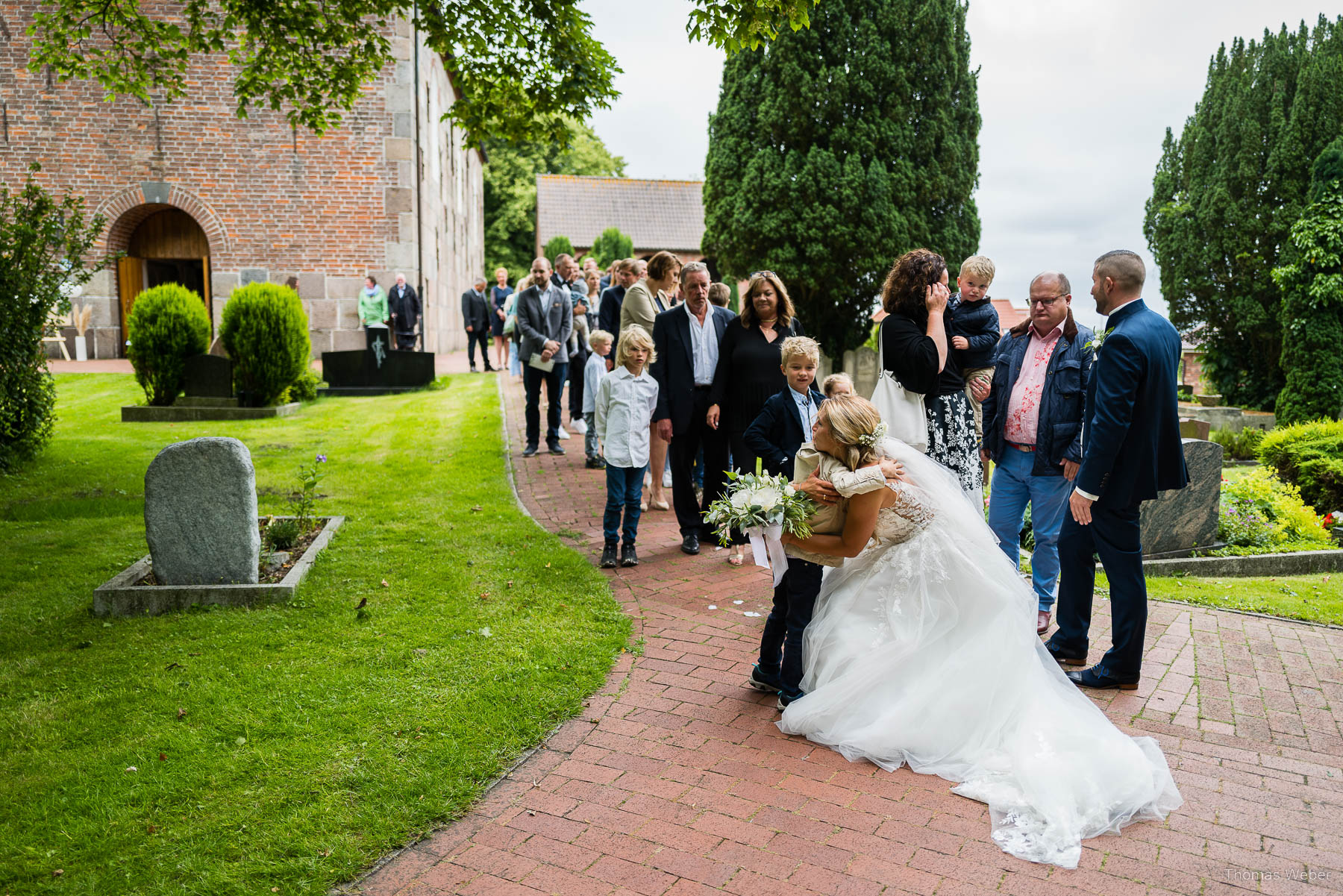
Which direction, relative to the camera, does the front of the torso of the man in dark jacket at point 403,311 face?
toward the camera

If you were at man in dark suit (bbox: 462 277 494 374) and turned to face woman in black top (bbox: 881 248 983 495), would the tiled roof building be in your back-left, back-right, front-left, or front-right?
back-left

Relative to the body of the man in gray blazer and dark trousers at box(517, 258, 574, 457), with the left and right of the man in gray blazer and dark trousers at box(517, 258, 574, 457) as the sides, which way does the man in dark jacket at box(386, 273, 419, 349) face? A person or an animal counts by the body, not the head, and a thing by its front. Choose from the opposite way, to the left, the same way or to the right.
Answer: the same way

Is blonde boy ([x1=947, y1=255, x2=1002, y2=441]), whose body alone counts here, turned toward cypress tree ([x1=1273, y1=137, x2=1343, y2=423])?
no

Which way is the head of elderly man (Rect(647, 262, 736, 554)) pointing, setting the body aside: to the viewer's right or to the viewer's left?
to the viewer's right

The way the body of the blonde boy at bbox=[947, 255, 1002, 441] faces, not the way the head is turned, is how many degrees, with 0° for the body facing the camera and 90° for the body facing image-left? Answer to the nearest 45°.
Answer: approximately 45°

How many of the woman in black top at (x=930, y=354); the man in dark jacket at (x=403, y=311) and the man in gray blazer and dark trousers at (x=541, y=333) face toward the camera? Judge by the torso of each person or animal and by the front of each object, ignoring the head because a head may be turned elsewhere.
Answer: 2

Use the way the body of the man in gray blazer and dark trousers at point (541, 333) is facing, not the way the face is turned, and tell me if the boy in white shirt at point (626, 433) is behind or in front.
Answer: in front

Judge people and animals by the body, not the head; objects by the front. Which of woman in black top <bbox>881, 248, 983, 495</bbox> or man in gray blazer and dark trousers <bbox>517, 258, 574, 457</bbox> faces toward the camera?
the man in gray blazer and dark trousers

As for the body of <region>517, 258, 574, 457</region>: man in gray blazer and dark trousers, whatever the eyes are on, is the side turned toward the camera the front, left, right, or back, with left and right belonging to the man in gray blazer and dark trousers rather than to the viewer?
front
